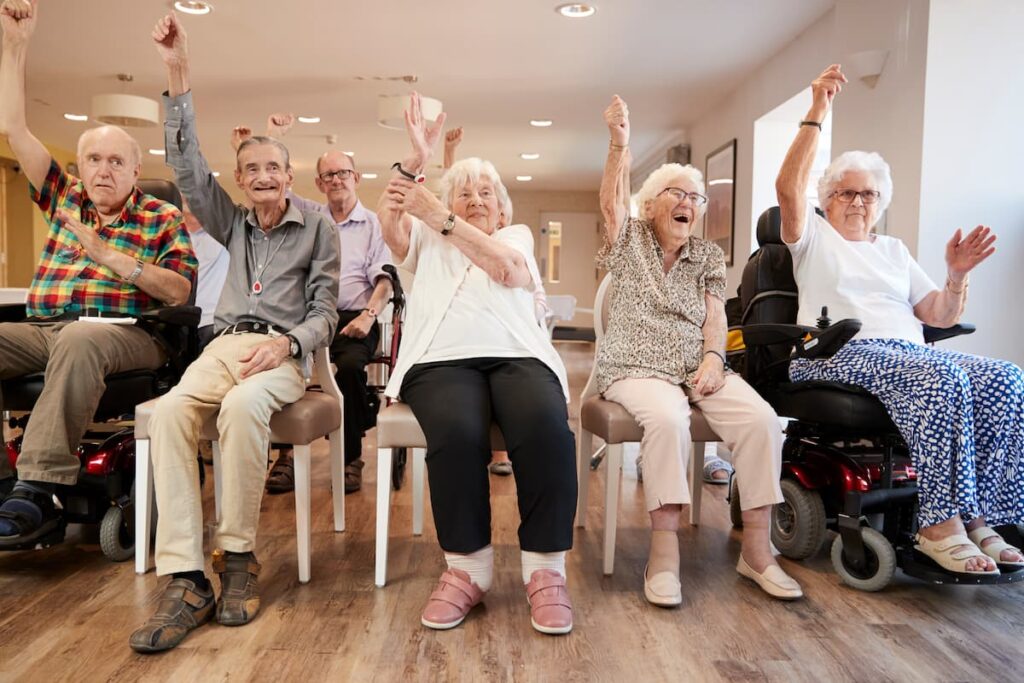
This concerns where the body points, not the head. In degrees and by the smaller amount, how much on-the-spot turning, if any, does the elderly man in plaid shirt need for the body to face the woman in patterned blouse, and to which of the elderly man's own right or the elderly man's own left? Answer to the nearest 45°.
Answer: approximately 90° to the elderly man's own left

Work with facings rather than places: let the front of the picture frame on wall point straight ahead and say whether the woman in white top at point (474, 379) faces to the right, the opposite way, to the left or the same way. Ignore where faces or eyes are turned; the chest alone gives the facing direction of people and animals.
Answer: to the left

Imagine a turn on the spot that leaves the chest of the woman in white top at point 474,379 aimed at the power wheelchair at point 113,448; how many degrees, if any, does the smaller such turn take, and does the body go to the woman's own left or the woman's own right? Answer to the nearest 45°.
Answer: approximately 90° to the woman's own right

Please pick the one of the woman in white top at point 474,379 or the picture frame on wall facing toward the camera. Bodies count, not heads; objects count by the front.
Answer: the woman in white top

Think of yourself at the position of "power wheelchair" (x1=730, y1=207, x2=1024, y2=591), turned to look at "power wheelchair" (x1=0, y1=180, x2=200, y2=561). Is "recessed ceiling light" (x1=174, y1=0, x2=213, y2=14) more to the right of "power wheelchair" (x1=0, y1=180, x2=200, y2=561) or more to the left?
right

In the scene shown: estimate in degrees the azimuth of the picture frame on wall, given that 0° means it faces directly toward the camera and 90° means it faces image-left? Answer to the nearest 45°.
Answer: approximately 90°

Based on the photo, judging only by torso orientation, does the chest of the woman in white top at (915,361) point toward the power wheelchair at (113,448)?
no

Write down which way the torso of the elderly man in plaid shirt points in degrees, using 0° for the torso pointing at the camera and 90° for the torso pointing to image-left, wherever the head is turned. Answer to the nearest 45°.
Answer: approximately 45°

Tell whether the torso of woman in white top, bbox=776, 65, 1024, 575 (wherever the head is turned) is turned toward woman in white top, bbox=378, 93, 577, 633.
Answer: no

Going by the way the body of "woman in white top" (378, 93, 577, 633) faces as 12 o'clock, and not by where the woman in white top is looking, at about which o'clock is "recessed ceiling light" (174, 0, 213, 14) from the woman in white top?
The recessed ceiling light is roughly at 5 o'clock from the woman in white top.

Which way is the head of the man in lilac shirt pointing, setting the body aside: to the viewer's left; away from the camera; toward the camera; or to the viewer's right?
toward the camera

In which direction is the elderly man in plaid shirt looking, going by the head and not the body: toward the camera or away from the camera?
toward the camera

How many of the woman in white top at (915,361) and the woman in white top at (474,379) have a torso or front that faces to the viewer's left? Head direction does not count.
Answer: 0

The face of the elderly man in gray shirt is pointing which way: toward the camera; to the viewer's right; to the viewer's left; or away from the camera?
toward the camera

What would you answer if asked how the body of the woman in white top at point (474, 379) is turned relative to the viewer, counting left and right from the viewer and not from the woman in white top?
facing the viewer

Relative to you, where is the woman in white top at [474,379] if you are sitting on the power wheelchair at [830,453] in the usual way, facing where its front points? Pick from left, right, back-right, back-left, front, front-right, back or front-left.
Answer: right

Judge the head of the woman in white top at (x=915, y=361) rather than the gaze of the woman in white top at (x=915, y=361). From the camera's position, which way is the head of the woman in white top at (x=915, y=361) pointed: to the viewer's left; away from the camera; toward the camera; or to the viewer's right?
toward the camera
